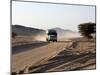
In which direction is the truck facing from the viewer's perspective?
toward the camera

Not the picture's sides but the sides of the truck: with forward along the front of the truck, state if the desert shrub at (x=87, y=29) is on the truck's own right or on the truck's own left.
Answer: on the truck's own left
